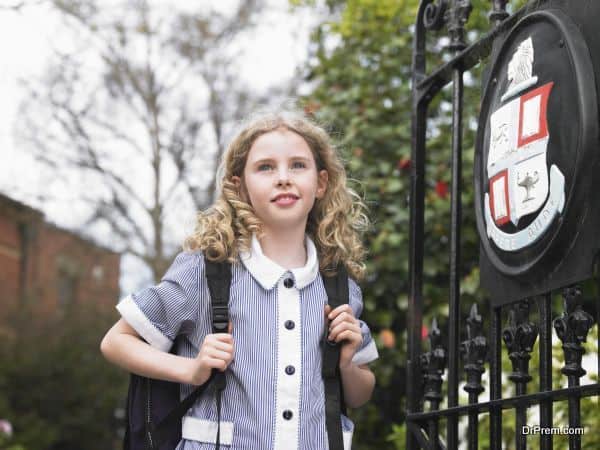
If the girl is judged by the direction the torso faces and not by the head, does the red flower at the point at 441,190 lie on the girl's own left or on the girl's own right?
on the girl's own left

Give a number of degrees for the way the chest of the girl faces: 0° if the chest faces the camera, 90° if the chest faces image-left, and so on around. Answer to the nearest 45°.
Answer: approximately 315°

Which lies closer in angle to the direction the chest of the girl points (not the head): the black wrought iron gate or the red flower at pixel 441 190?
the black wrought iron gate
